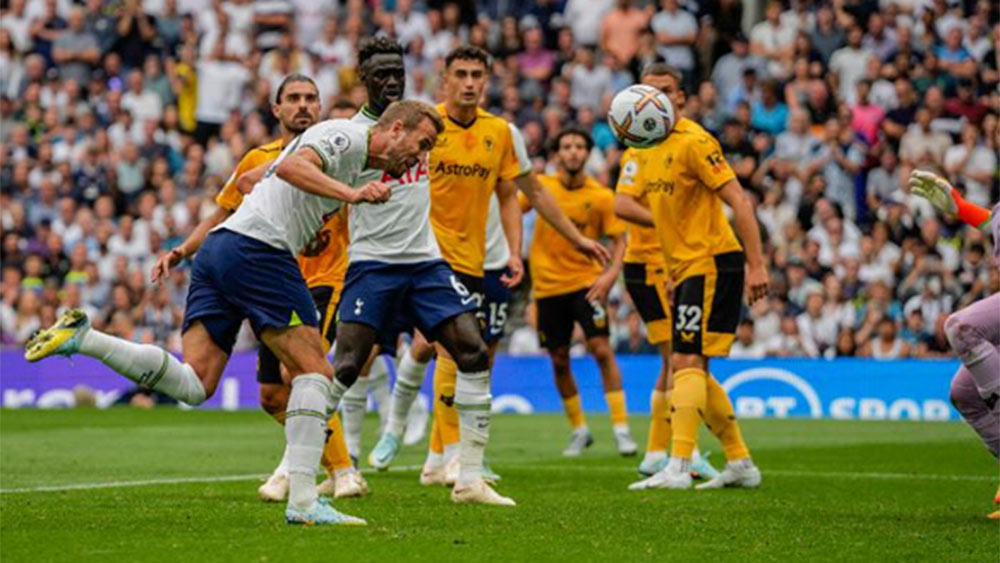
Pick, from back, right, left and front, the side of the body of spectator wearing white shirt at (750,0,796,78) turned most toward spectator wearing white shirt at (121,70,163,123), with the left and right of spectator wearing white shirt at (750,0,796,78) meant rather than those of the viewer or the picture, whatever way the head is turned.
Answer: right

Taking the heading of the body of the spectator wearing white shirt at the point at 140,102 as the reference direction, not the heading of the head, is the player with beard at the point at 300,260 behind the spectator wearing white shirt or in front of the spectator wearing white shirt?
in front

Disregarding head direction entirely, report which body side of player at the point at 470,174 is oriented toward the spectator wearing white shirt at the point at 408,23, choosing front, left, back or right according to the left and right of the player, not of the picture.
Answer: back

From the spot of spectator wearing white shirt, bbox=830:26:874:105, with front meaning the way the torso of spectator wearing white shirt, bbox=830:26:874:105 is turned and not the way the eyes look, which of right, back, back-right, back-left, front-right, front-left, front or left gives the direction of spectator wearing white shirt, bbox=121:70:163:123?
right

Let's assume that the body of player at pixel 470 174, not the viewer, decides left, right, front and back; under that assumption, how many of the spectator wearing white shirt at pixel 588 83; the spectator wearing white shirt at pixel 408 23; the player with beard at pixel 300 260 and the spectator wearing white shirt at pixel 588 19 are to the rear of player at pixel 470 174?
3

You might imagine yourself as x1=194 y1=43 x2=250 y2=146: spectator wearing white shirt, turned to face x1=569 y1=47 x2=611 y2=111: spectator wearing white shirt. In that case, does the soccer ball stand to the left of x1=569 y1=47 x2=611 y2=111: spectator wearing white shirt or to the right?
right

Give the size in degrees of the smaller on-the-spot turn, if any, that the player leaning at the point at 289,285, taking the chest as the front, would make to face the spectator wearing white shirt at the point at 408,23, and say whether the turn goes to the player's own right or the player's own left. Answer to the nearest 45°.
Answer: approximately 90° to the player's own left

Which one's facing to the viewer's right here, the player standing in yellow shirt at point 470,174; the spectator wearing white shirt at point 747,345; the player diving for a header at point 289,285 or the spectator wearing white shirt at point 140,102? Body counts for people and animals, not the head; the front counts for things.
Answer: the player diving for a header at point 289,285

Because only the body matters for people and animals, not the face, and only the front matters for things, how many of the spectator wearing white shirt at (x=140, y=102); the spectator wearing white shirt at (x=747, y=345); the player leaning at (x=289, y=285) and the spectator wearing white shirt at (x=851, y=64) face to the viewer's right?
1
